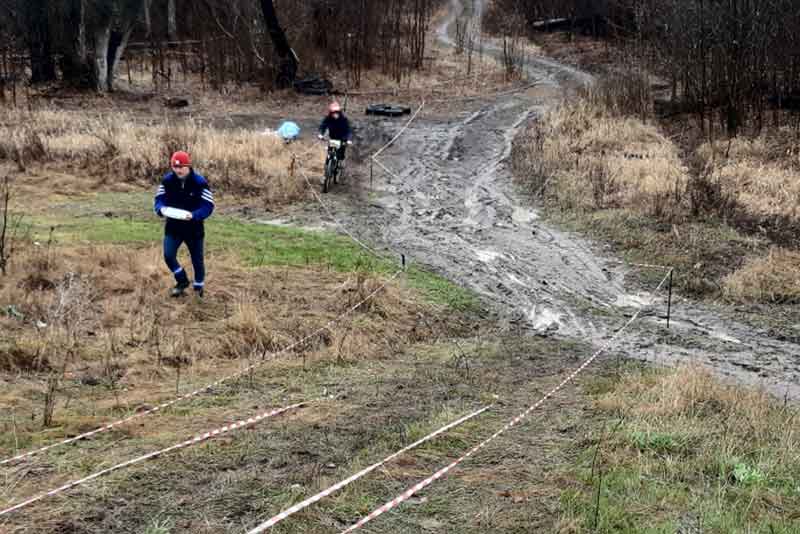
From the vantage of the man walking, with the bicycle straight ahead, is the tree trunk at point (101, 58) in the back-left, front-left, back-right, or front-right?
front-left

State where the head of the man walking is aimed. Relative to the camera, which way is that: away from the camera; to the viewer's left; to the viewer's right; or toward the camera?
toward the camera

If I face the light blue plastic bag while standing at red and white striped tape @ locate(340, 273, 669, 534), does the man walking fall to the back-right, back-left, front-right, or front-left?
front-left

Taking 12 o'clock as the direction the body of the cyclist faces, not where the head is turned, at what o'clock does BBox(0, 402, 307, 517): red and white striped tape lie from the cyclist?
The red and white striped tape is roughly at 12 o'clock from the cyclist.

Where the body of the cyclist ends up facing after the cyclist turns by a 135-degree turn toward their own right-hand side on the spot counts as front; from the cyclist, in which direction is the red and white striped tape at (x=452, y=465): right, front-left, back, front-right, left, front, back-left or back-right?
back-left

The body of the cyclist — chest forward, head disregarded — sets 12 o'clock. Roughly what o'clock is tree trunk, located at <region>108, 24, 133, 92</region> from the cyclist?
The tree trunk is roughly at 5 o'clock from the cyclist.

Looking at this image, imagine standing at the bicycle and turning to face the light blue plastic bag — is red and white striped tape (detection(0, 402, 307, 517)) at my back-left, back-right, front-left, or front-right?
back-left

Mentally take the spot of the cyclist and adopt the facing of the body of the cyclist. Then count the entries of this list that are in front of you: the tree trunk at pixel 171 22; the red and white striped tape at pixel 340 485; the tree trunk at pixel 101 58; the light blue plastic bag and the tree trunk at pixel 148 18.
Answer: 1

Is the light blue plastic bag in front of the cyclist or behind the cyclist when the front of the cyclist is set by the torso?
behind

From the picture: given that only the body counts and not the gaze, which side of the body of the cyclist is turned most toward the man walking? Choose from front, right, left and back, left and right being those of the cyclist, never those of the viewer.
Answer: front

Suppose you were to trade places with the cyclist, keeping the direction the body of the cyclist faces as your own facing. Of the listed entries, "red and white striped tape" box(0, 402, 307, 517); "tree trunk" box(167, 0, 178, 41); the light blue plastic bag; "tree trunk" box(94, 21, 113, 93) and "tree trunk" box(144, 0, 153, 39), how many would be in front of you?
1

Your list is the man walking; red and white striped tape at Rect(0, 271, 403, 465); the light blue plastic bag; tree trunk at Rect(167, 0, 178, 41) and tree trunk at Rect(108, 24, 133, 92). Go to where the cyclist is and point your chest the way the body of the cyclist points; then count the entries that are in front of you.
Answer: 2

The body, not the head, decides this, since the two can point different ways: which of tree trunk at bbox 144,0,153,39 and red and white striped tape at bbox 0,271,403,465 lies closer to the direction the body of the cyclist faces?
the red and white striped tape

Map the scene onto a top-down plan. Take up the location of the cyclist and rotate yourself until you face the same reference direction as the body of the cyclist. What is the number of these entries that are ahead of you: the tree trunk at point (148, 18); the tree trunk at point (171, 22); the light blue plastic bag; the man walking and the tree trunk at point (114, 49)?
1

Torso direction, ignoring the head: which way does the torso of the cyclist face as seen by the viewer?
toward the camera

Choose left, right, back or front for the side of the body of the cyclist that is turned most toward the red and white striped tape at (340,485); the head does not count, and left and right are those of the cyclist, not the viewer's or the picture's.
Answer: front
